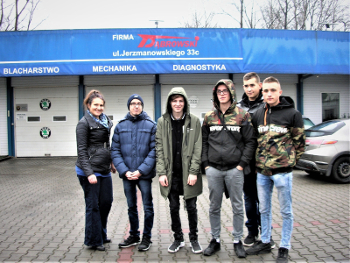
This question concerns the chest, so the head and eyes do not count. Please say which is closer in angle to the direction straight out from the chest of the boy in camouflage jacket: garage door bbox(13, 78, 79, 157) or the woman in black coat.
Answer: the woman in black coat

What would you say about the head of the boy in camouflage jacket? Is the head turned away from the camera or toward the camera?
toward the camera

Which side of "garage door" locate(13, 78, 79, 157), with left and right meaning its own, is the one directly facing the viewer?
front

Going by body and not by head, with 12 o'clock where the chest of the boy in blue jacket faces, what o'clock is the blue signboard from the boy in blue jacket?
The blue signboard is roughly at 6 o'clock from the boy in blue jacket.

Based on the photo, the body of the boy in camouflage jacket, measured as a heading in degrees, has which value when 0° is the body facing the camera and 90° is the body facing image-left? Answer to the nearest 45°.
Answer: approximately 45°

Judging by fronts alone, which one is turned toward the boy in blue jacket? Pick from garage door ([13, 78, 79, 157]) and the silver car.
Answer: the garage door

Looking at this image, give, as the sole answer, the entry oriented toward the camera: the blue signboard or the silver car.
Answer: the blue signboard

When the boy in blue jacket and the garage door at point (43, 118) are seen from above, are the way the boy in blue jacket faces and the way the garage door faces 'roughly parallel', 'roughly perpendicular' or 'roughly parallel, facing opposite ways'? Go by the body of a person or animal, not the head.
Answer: roughly parallel

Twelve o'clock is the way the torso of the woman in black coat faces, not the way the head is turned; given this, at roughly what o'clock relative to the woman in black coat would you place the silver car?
The silver car is roughly at 10 o'clock from the woman in black coat.

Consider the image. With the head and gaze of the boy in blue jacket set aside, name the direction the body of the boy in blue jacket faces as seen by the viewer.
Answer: toward the camera

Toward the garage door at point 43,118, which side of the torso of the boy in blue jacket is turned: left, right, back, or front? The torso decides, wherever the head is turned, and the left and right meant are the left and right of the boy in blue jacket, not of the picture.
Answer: back
